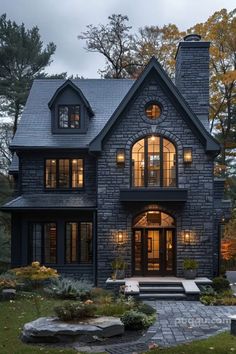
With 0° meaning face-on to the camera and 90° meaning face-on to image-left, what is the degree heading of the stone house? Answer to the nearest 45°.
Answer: approximately 0°

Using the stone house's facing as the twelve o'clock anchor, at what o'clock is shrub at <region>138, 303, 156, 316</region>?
The shrub is roughly at 12 o'clock from the stone house.

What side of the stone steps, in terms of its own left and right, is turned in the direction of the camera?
front

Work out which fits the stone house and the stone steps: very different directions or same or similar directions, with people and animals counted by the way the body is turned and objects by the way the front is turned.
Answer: same or similar directions

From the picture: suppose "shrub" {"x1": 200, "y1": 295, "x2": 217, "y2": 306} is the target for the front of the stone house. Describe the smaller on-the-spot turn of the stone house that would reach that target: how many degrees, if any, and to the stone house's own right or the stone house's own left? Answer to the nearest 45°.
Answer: approximately 45° to the stone house's own left

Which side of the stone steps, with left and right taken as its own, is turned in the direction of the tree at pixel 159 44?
back

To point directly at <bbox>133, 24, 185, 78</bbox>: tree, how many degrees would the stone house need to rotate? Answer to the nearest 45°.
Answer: approximately 180°

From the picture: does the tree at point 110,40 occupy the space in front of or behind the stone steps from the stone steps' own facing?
behind

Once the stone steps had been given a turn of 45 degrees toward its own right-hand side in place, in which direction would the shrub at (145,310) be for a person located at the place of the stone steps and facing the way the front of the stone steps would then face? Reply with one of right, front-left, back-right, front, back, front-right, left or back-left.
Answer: front-left

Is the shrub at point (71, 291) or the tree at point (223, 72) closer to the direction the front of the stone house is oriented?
the shrub

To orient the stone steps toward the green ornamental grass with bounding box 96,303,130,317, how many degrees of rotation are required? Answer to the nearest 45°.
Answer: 0° — it already faces it

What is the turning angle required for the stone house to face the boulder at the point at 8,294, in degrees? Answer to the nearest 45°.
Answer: approximately 45° to its right

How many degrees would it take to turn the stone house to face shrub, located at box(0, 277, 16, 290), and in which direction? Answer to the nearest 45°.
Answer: approximately 45° to its right

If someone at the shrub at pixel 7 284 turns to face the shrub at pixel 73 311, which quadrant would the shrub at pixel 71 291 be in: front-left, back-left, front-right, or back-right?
front-left

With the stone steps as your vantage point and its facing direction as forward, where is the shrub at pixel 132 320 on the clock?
The shrub is roughly at 12 o'clock from the stone steps.

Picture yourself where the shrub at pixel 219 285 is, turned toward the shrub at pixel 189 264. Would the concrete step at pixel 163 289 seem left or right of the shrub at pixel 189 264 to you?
left

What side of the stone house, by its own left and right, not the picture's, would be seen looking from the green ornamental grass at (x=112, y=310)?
front

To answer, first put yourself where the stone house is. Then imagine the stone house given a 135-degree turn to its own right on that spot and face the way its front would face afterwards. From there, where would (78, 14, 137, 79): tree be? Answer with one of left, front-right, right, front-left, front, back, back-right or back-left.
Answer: front-right

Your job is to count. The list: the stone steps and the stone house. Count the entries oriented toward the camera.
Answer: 2
